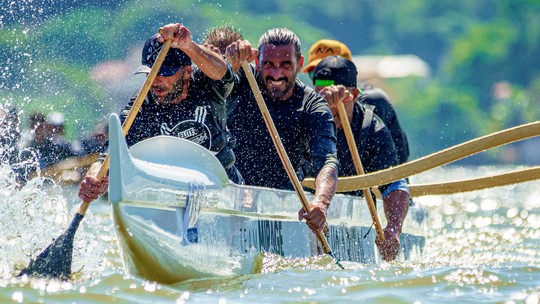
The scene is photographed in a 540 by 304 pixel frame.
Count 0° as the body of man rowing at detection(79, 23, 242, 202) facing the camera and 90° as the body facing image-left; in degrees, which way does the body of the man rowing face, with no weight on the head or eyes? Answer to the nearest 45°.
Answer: approximately 45°

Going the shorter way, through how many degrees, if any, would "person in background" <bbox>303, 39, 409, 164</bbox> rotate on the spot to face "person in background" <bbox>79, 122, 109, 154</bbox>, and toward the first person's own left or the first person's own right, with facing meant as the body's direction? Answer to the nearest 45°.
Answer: approximately 90° to the first person's own right

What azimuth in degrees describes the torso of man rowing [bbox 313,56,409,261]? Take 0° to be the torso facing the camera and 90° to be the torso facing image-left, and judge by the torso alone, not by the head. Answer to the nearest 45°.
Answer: approximately 45°
